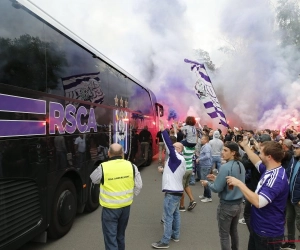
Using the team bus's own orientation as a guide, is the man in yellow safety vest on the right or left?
on its right

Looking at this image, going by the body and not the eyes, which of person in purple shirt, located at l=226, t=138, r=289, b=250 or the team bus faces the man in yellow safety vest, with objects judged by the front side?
the person in purple shirt

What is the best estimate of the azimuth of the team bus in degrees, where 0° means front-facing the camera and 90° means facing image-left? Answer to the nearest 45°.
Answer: approximately 225°

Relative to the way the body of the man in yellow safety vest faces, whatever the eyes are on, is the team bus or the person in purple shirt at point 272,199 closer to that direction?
the team bus

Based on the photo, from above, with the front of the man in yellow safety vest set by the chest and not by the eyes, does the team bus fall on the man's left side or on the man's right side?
on the man's left side

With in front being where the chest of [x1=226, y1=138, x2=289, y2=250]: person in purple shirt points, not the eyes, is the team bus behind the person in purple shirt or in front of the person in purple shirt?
in front

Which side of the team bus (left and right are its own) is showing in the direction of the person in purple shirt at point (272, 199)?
right

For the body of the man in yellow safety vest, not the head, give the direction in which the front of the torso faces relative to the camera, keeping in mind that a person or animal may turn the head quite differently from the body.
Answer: away from the camera

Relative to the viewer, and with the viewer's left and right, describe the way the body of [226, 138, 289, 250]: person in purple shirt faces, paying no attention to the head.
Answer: facing to the left of the viewer

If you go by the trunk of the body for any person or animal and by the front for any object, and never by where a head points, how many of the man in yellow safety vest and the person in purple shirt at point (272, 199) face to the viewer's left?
1

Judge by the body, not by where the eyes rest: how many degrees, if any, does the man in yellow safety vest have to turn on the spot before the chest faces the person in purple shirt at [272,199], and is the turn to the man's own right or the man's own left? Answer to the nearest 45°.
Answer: approximately 135° to the man's own right
